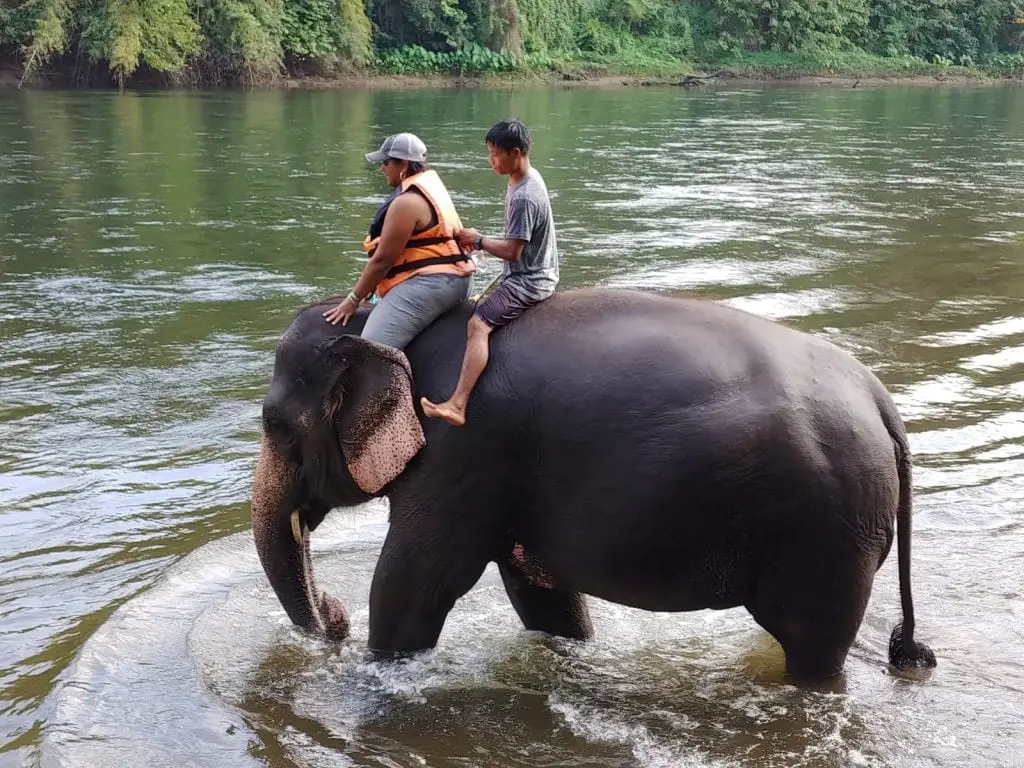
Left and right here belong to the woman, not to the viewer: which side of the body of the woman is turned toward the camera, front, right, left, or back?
left

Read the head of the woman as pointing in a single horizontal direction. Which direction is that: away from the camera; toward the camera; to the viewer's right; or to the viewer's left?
to the viewer's left

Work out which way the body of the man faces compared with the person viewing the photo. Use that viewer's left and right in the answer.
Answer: facing to the left of the viewer

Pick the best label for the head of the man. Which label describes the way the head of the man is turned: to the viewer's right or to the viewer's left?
to the viewer's left

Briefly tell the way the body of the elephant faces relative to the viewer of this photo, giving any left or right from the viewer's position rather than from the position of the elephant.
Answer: facing to the left of the viewer
